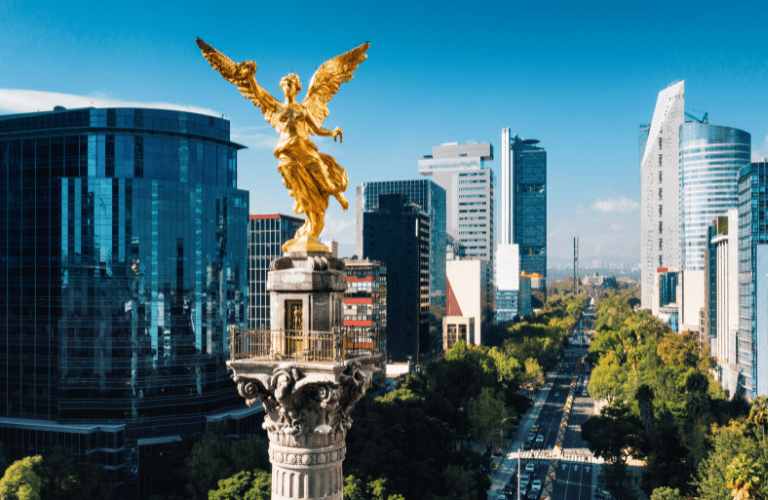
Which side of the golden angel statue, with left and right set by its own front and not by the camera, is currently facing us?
front
